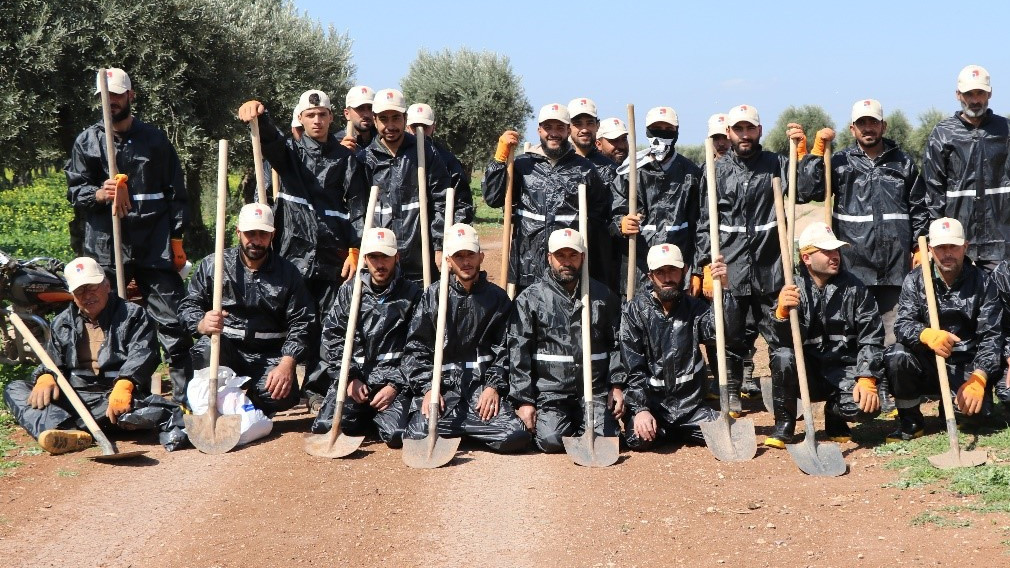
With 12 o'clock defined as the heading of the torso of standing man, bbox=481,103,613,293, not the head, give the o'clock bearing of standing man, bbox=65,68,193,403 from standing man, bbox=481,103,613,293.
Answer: standing man, bbox=65,68,193,403 is roughly at 3 o'clock from standing man, bbox=481,103,613,293.

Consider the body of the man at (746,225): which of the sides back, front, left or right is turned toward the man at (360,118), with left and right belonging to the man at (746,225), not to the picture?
right

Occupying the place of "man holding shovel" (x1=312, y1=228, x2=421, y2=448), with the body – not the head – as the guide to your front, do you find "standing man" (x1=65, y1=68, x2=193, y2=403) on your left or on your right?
on your right
